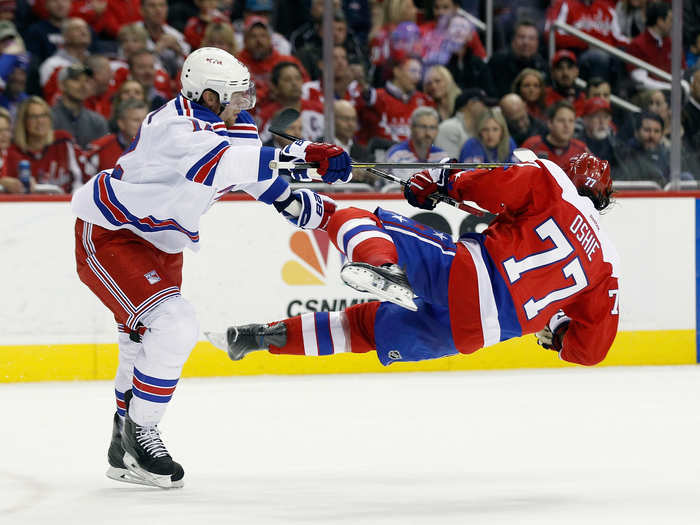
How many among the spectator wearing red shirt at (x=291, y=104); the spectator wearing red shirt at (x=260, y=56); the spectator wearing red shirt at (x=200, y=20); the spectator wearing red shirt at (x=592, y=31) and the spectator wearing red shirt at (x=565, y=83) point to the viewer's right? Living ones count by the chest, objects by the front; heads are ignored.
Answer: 0

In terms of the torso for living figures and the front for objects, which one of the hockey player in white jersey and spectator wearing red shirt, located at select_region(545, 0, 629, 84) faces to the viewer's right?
the hockey player in white jersey

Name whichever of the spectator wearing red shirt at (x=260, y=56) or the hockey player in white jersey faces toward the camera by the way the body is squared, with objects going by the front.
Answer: the spectator wearing red shirt

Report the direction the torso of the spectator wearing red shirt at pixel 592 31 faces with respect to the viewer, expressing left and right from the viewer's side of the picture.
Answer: facing the viewer

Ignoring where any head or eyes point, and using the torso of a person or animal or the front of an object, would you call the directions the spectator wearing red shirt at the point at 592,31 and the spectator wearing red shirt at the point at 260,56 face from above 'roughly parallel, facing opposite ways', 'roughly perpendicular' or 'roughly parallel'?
roughly parallel

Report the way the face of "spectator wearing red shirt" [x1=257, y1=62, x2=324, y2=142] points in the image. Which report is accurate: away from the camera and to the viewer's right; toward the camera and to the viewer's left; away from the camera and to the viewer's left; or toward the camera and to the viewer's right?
toward the camera and to the viewer's right

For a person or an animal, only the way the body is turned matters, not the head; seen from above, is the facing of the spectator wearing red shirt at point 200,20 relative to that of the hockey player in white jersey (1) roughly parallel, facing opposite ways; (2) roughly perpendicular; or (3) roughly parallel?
roughly perpendicular

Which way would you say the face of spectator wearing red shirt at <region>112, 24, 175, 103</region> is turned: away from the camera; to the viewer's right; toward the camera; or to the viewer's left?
toward the camera

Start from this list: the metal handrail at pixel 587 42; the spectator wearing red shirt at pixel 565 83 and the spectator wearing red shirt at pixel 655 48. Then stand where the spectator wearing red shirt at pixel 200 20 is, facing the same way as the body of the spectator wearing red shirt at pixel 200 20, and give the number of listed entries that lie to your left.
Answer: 3

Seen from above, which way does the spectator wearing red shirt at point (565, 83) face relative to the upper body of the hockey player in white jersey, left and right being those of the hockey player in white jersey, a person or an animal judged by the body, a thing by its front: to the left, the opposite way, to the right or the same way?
to the right

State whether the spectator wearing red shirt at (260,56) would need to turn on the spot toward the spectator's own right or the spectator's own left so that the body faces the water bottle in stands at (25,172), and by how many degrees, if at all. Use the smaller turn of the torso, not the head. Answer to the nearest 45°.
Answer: approximately 90° to the spectator's own right

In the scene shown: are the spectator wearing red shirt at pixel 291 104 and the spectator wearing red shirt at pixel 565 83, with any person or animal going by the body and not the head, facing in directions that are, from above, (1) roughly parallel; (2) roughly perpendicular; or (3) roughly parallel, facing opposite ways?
roughly parallel

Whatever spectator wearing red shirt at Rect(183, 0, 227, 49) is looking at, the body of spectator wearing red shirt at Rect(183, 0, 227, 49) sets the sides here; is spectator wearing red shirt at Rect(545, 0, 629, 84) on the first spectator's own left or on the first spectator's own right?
on the first spectator's own left

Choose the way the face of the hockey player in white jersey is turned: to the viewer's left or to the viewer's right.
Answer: to the viewer's right

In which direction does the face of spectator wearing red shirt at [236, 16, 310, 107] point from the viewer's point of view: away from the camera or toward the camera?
toward the camera

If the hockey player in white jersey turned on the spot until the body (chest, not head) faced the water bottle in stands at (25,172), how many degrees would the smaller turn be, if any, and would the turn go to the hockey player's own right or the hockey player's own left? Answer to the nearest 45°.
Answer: approximately 90° to the hockey player's own left
